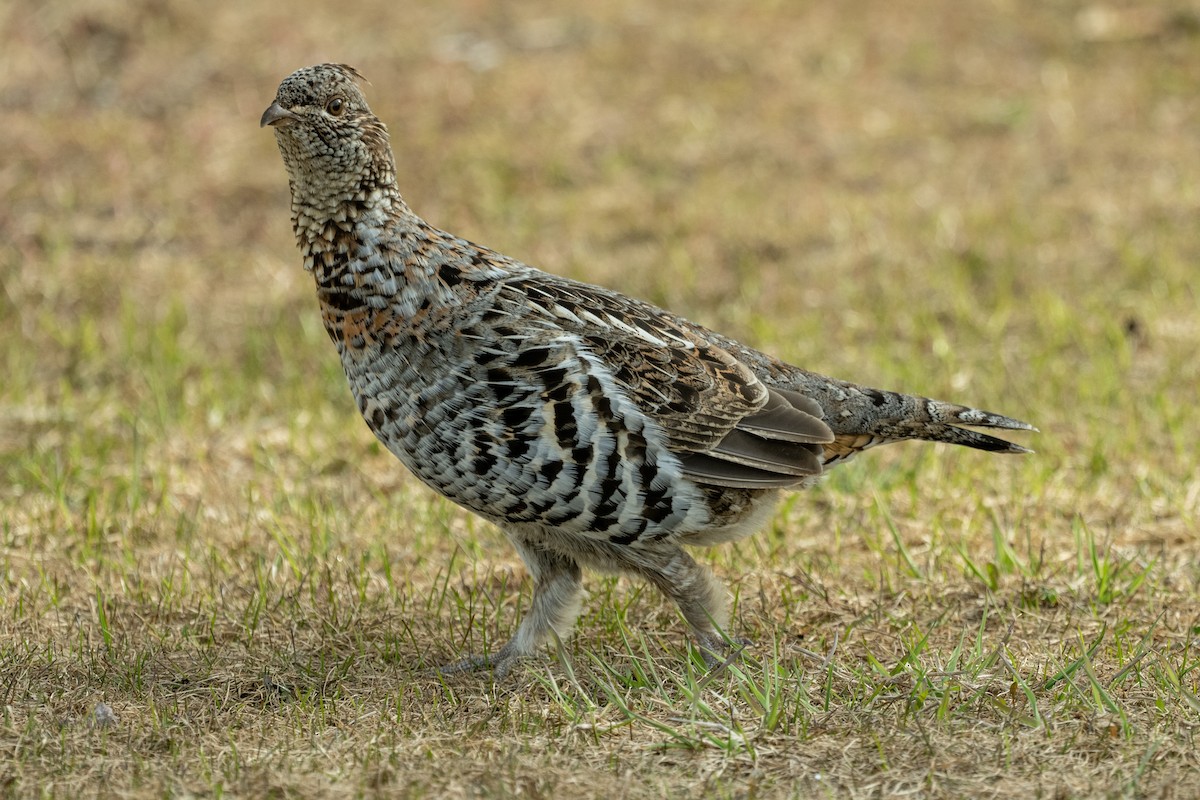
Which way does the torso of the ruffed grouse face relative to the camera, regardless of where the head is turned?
to the viewer's left
